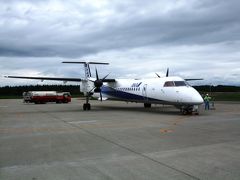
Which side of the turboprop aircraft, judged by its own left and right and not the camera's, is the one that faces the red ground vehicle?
back

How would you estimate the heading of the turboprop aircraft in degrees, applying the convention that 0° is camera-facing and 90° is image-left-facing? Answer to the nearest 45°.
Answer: approximately 315°
